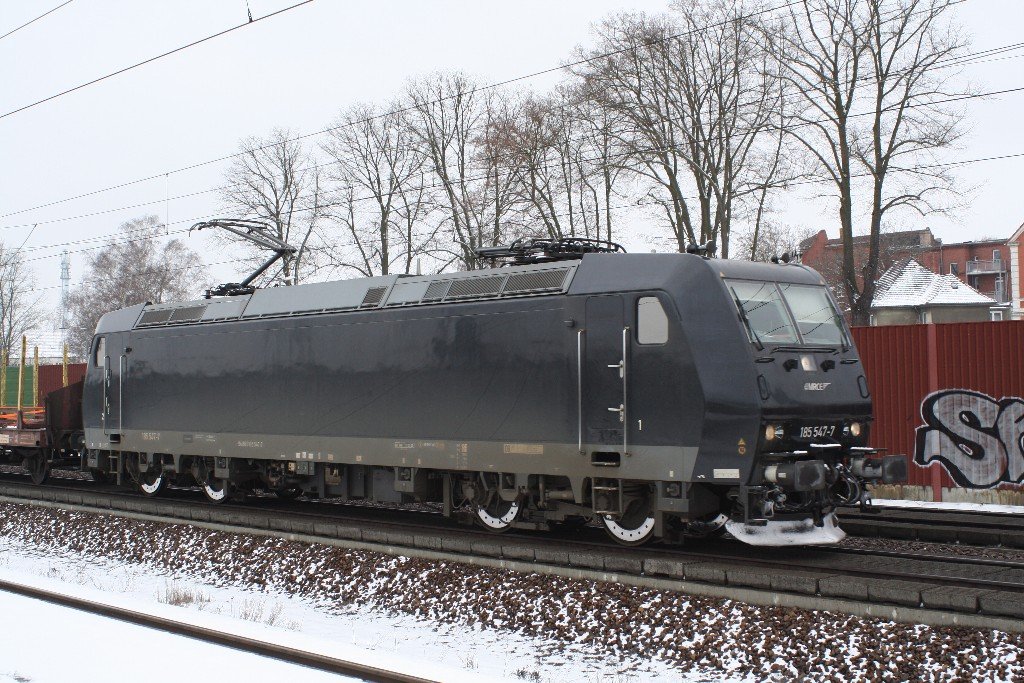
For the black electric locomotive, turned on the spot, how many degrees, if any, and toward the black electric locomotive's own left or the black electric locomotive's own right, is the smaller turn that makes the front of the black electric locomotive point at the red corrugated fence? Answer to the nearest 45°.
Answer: approximately 90° to the black electric locomotive's own left

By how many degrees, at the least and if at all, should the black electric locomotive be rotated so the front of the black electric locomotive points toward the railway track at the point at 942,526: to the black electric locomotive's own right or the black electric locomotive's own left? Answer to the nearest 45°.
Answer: approximately 45° to the black electric locomotive's own left

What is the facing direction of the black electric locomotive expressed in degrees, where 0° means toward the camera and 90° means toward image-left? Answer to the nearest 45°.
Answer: approximately 315°
